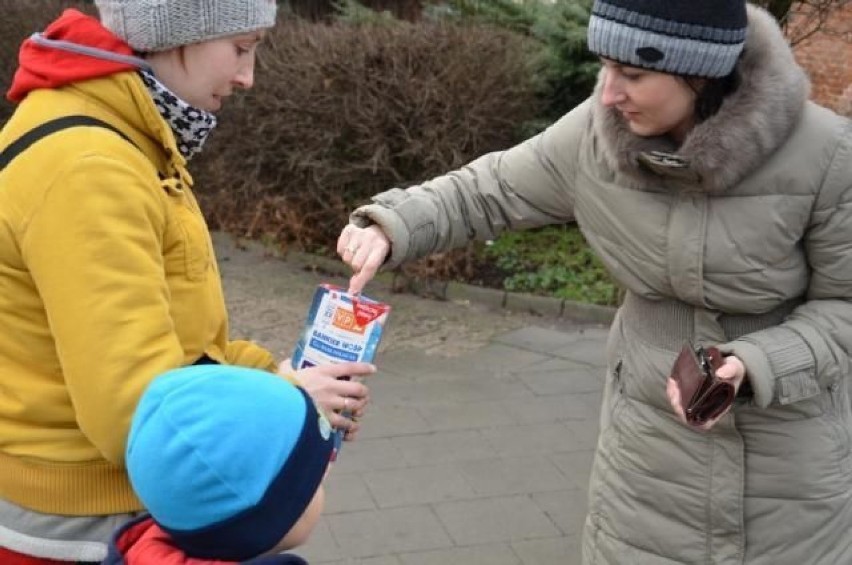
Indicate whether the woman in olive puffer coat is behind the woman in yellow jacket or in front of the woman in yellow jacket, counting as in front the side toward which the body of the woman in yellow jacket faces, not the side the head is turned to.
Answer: in front

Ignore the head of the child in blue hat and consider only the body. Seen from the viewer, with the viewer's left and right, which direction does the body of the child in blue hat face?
facing away from the viewer and to the right of the viewer

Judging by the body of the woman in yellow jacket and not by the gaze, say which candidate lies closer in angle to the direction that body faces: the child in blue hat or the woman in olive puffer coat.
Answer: the woman in olive puffer coat

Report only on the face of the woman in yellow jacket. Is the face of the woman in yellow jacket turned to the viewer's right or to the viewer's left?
to the viewer's right

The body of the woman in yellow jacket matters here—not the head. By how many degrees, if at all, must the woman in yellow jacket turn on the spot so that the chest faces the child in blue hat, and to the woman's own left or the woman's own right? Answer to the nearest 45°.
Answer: approximately 45° to the woman's own right

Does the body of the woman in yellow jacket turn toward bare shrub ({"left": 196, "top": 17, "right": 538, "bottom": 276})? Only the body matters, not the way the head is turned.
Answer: no

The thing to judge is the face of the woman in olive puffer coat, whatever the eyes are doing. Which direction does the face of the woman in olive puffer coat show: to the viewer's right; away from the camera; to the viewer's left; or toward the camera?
to the viewer's left

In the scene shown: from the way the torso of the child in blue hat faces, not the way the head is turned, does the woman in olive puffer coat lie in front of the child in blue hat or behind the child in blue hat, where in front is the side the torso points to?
in front

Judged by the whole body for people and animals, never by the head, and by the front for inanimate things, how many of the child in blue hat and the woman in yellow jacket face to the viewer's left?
0

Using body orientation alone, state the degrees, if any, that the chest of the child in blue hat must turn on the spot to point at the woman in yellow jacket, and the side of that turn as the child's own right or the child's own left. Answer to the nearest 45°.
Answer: approximately 90° to the child's own left

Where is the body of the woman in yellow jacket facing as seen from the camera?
to the viewer's right

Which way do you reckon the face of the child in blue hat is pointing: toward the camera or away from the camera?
away from the camera

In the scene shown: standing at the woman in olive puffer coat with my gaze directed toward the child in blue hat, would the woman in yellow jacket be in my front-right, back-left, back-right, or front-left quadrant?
front-right
